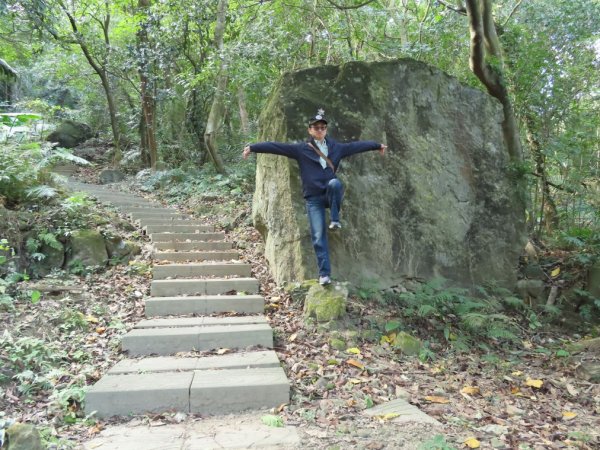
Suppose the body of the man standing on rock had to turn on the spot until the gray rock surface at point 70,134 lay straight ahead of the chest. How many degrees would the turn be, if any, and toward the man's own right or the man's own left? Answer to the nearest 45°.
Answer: approximately 135° to the man's own right

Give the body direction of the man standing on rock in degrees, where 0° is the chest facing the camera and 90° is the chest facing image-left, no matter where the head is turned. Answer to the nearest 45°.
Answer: approximately 0°

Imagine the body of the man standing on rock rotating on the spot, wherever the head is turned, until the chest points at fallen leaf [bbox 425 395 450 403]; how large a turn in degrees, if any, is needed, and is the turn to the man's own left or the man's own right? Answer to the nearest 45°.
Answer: approximately 45° to the man's own left

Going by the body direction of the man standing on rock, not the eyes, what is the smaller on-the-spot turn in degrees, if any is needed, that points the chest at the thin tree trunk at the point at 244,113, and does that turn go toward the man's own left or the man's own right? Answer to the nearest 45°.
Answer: approximately 180°

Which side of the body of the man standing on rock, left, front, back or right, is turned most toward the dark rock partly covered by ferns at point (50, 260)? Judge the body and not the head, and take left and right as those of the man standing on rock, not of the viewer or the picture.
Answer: right

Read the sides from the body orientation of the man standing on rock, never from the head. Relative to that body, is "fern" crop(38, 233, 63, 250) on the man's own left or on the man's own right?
on the man's own right
